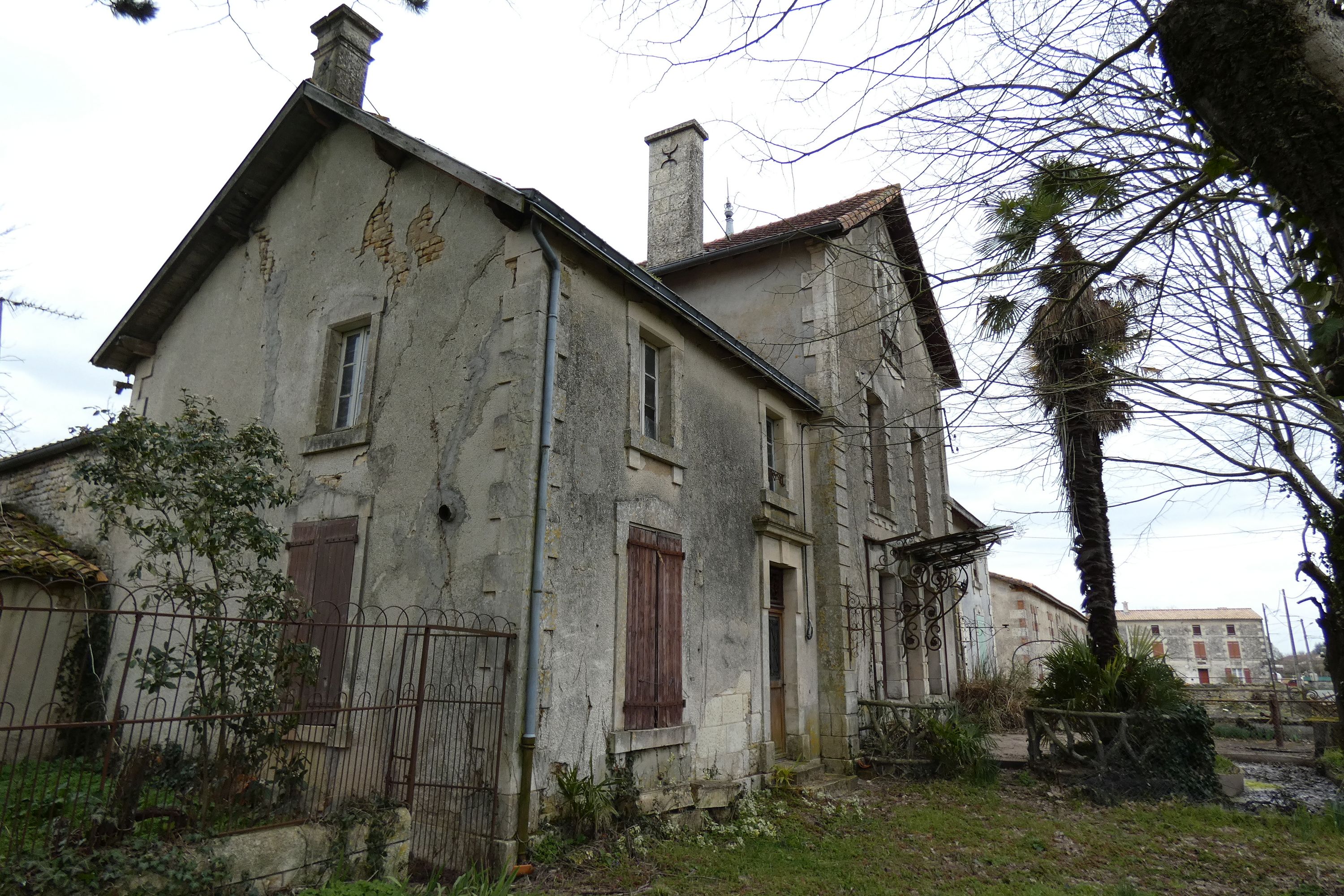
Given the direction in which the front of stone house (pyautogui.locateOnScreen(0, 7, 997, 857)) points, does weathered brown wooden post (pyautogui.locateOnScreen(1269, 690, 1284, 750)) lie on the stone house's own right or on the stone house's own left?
on the stone house's own left

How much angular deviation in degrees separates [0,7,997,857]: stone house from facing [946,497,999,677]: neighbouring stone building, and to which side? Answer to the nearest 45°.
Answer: approximately 90° to its left

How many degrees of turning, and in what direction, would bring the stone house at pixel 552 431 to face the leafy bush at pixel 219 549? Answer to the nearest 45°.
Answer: approximately 90° to its right

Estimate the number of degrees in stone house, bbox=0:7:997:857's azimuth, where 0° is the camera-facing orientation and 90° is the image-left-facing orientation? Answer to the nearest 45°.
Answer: approximately 315°

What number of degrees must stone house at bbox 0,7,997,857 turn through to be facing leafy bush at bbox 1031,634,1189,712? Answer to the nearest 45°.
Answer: approximately 45° to its left

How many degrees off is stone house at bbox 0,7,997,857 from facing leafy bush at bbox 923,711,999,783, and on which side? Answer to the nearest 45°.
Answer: approximately 45° to its left

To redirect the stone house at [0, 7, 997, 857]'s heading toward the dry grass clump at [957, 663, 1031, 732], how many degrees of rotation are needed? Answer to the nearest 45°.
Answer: approximately 90° to its left

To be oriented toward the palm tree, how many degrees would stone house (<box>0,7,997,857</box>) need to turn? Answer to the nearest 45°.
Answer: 0° — it already faces it

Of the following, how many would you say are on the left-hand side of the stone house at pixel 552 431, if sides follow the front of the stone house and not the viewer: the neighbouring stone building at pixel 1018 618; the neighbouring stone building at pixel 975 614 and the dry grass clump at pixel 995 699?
3

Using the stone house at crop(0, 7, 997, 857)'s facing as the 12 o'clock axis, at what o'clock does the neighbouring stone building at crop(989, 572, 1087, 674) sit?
The neighbouring stone building is roughly at 9 o'clock from the stone house.
